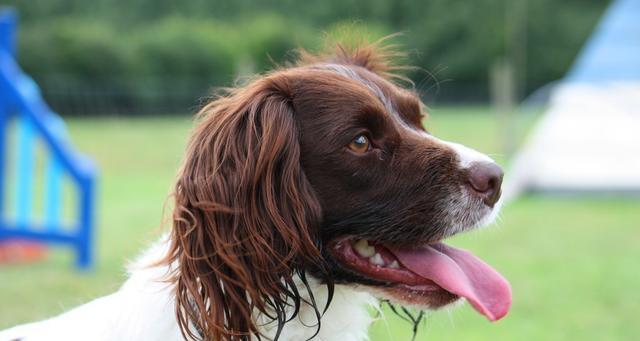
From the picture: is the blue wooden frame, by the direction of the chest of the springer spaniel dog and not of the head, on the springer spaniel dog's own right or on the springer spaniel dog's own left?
on the springer spaniel dog's own left

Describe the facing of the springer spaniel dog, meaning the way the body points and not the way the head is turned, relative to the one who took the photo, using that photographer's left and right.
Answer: facing to the right of the viewer

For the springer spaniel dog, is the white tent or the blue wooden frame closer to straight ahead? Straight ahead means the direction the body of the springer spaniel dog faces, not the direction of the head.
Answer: the white tent

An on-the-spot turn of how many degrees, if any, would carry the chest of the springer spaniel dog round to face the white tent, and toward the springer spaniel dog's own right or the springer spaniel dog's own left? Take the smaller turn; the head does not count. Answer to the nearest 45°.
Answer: approximately 45° to the springer spaniel dog's own left
